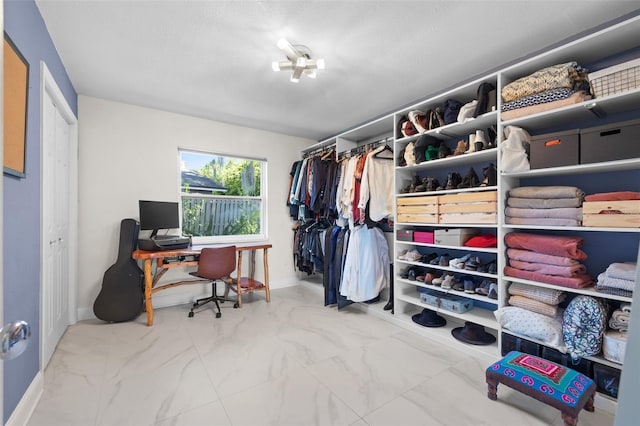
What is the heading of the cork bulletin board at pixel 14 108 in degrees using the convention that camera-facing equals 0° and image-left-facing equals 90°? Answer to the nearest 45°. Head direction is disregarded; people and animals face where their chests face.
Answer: approximately 270°

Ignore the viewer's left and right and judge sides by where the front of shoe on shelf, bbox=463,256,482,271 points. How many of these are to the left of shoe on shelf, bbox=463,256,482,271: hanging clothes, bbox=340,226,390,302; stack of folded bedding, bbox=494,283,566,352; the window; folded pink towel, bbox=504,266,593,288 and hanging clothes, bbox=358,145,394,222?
2

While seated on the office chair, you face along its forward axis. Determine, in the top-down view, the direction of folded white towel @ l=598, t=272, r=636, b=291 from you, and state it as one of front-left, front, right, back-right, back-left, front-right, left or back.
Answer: back

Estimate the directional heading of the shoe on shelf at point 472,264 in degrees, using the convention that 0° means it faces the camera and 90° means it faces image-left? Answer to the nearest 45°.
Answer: approximately 45°

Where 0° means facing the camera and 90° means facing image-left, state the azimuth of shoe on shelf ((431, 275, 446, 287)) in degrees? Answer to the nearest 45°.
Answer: approximately 45°

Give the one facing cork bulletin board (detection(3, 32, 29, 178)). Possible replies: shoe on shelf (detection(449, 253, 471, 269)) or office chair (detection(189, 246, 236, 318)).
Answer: the shoe on shelf
